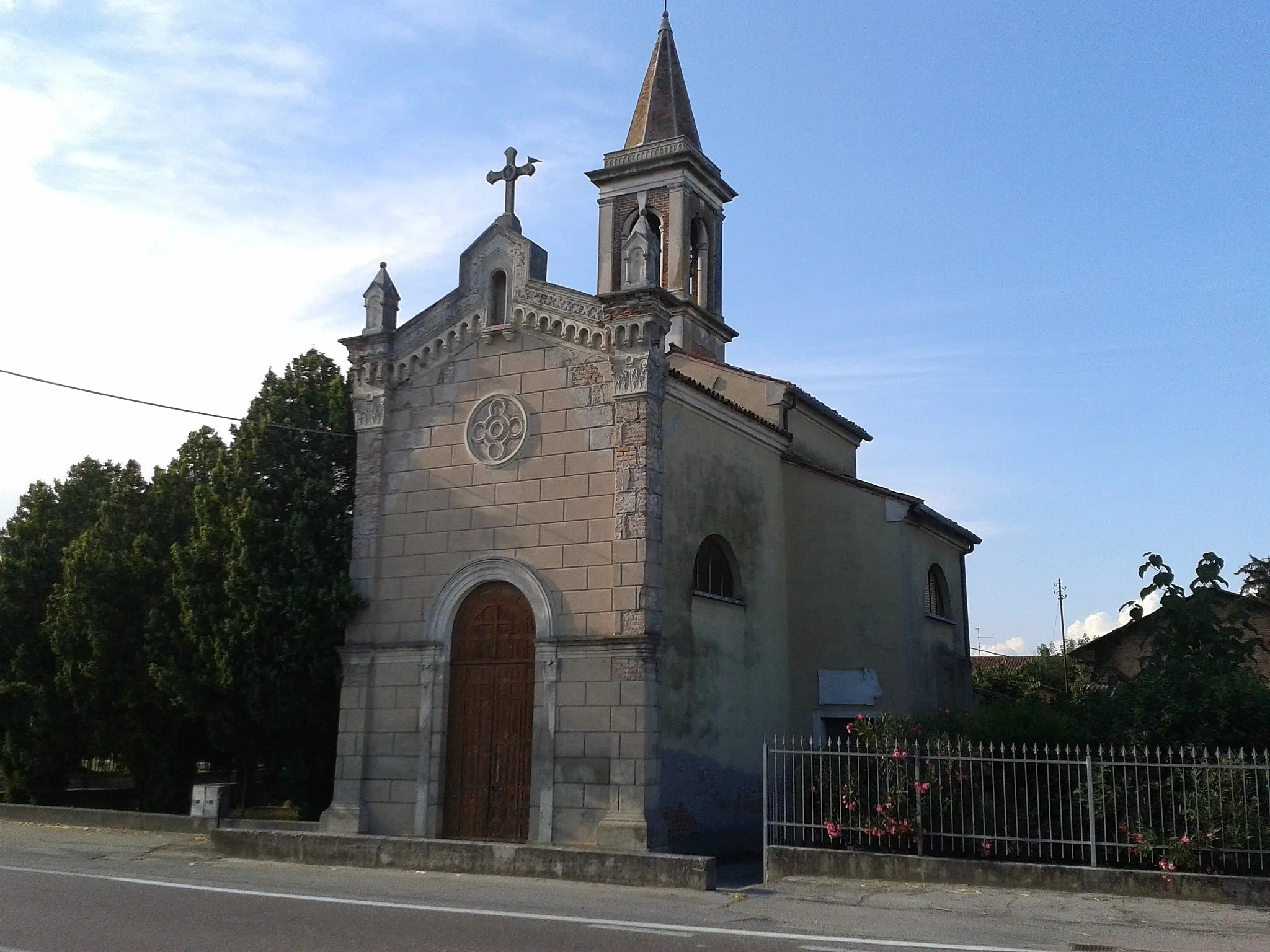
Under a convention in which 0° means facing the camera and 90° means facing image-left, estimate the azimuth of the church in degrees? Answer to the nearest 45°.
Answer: approximately 45°

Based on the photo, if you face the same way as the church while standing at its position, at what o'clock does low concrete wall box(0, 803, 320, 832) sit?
The low concrete wall is roughly at 2 o'clock from the church.

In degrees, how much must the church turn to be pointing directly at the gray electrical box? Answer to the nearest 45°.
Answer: approximately 45° to its right

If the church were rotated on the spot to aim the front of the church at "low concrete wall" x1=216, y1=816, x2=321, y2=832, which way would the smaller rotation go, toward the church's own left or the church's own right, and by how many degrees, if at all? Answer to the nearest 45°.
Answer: approximately 45° to the church's own right

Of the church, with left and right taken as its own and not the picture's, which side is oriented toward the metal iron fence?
left

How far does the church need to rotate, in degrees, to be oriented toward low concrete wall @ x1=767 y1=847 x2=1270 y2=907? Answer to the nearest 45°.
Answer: approximately 90° to its left
